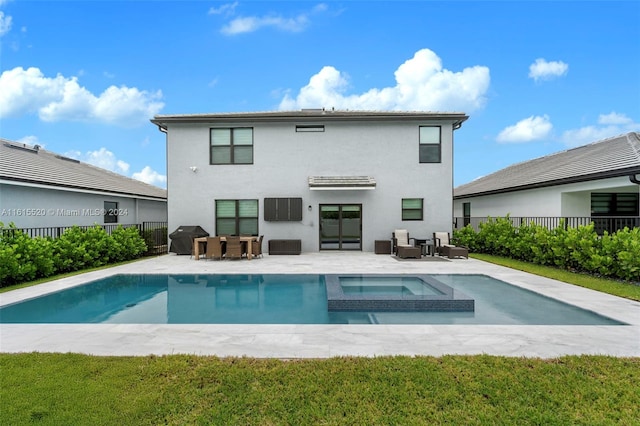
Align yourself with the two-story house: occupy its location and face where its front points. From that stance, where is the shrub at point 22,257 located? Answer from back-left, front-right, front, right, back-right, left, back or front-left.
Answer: back-left

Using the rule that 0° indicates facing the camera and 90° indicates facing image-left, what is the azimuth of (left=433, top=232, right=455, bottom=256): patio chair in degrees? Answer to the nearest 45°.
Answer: approximately 315°

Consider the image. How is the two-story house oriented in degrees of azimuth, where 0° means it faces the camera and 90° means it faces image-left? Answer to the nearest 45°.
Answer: approximately 180°

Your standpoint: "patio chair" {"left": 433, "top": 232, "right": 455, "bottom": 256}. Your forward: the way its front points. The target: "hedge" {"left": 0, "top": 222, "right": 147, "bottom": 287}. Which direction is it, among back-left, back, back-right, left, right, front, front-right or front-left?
right

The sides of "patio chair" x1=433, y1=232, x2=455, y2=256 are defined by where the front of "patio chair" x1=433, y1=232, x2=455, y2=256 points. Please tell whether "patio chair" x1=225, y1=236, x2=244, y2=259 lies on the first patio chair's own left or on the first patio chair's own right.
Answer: on the first patio chair's own right

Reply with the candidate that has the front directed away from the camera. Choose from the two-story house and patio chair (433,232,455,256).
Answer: the two-story house

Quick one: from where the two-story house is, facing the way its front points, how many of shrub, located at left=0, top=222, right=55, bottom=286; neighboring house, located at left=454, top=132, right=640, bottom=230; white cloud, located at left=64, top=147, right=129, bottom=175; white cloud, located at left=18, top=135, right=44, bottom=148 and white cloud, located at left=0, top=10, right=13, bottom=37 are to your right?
1

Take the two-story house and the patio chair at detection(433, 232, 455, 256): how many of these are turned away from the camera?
1

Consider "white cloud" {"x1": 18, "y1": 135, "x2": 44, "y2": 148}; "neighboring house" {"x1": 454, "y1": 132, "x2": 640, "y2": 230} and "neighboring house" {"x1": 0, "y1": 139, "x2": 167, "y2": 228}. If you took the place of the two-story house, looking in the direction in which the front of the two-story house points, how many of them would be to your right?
1
